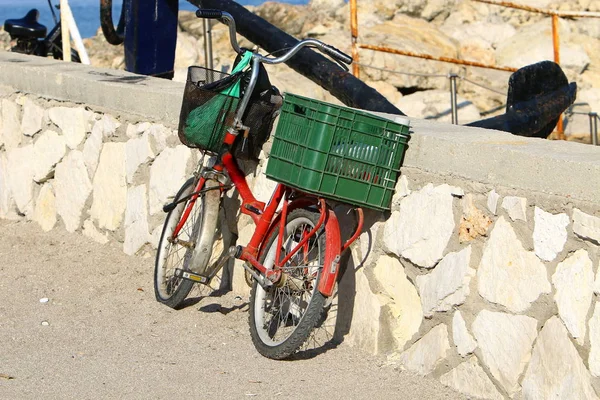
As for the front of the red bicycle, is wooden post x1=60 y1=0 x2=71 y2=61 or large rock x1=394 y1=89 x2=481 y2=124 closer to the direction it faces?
the wooden post

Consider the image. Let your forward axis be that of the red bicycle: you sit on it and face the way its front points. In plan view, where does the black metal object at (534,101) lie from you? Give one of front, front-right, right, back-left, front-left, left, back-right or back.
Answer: right

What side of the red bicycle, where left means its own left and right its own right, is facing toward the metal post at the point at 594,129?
right

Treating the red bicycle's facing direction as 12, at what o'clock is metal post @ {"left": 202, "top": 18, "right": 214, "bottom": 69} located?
The metal post is roughly at 1 o'clock from the red bicycle.

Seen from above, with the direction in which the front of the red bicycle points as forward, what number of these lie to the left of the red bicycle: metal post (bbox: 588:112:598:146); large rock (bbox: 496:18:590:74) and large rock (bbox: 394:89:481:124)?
0

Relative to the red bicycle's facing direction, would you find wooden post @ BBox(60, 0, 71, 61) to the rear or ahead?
ahead

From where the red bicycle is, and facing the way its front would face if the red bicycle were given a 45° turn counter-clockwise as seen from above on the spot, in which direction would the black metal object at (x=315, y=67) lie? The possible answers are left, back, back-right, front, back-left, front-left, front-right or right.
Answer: right

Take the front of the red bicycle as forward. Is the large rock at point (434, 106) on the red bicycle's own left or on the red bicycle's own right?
on the red bicycle's own right

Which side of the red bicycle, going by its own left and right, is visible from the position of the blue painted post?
front

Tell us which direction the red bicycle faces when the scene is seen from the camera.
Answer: facing away from the viewer and to the left of the viewer
